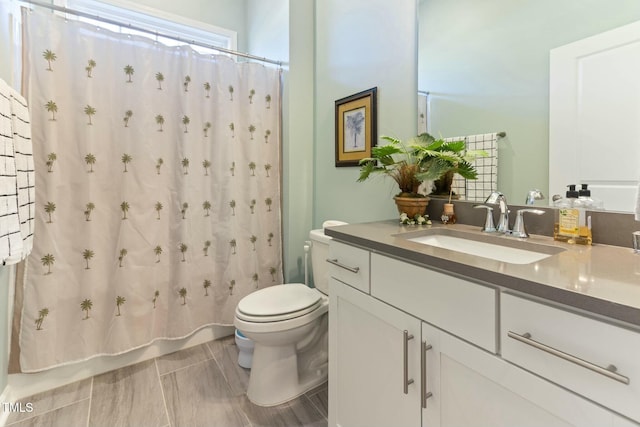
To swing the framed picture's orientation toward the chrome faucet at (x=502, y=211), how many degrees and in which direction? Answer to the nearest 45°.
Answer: approximately 90° to its left

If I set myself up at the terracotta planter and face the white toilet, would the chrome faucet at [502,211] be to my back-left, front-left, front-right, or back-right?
back-left

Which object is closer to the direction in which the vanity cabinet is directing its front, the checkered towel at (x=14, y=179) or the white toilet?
the checkered towel

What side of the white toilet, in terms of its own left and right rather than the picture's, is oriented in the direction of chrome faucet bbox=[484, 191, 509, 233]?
left

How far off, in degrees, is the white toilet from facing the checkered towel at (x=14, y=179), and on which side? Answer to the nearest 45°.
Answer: approximately 45° to its right

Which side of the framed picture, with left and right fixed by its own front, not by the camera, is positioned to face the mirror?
left

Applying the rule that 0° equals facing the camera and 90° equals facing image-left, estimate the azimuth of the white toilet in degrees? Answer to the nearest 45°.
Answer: approximately 45°
